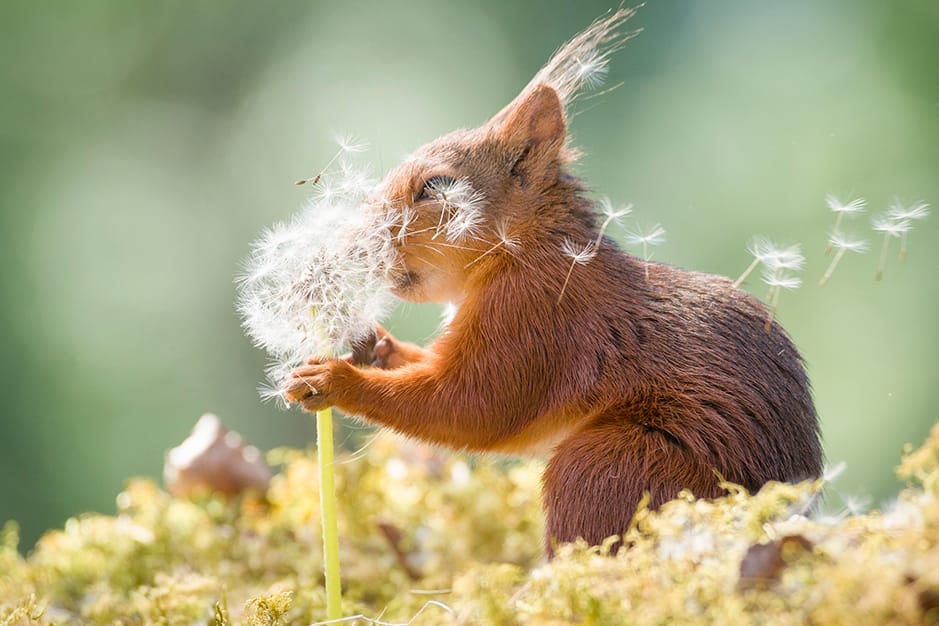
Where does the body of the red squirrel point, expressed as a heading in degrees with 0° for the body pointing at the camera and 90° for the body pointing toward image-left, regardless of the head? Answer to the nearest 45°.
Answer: approximately 90°
